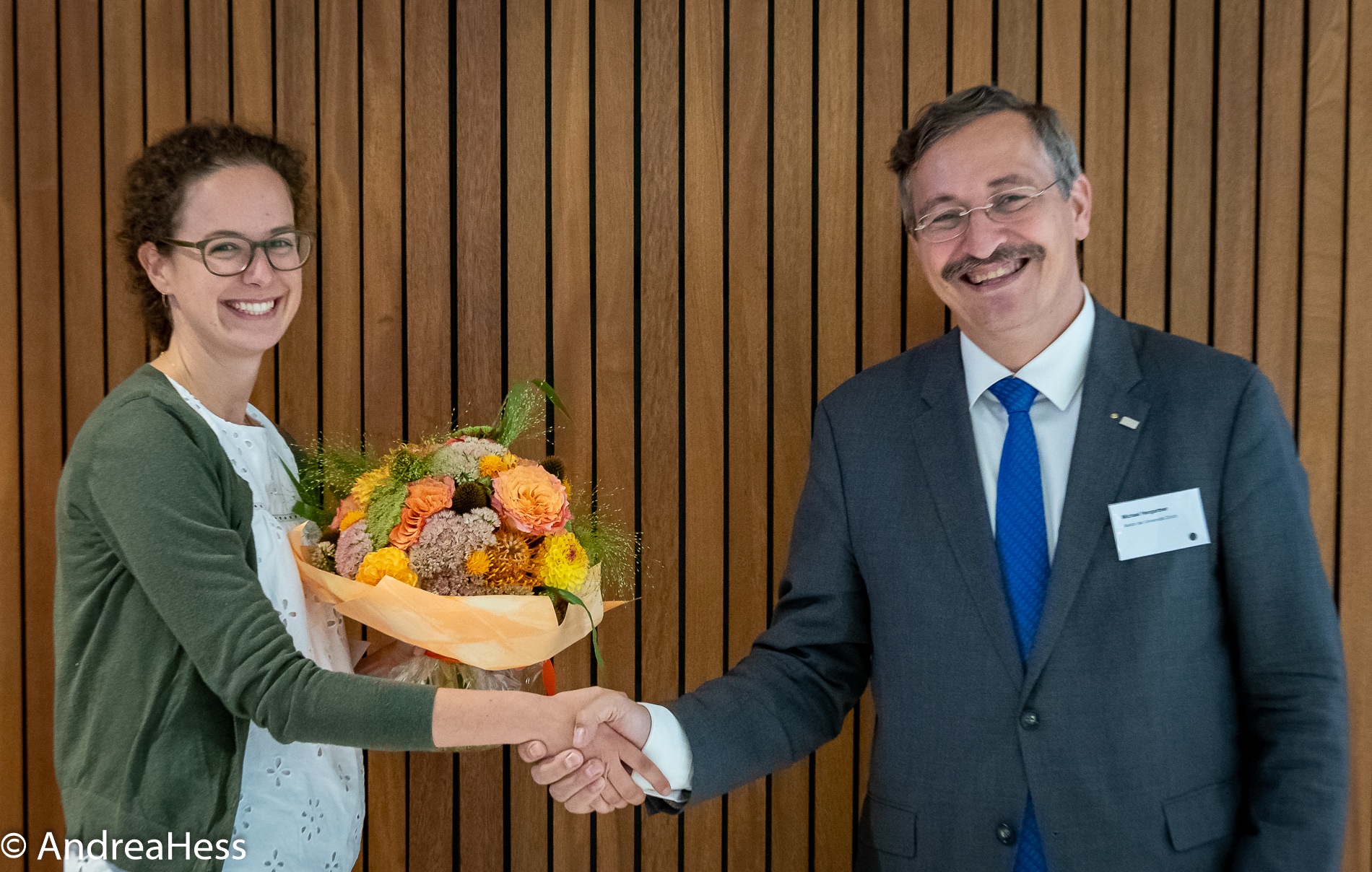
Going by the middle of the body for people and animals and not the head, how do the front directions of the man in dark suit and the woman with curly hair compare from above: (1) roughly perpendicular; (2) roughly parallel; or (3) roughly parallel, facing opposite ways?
roughly perpendicular

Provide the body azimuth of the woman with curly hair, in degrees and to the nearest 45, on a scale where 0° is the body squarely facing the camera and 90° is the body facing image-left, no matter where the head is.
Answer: approximately 315°

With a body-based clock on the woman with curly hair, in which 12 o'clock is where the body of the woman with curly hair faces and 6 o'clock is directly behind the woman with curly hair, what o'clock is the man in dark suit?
The man in dark suit is roughly at 11 o'clock from the woman with curly hair.

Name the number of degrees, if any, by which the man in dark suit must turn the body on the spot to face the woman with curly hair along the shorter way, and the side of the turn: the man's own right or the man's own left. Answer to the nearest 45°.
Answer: approximately 90° to the man's own right
